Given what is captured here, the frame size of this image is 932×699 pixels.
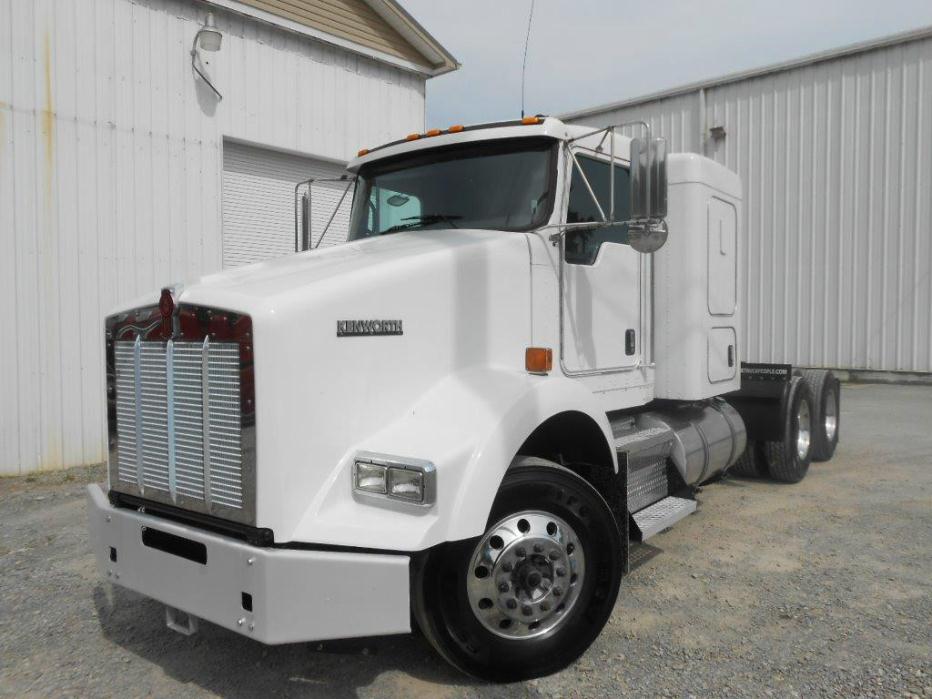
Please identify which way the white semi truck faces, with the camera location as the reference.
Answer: facing the viewer and to the left of the viewer

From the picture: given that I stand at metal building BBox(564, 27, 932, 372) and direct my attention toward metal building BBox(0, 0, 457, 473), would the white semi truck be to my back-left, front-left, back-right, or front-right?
front-left

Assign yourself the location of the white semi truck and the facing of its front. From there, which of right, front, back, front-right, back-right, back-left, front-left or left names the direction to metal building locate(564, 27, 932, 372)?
back

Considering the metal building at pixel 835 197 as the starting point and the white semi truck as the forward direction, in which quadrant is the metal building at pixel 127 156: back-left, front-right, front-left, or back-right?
front-right

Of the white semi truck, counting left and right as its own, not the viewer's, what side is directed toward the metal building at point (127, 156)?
right
